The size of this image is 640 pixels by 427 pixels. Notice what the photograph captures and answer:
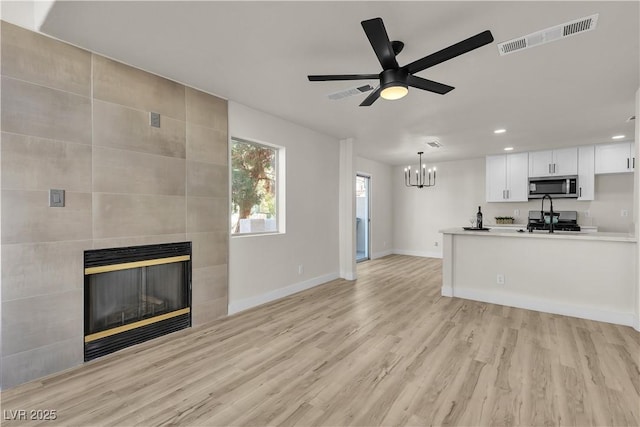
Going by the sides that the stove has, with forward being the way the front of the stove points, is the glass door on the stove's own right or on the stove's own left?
on the stove's own right

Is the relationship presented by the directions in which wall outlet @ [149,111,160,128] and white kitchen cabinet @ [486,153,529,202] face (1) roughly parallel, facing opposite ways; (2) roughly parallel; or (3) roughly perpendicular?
roughly perpendicular

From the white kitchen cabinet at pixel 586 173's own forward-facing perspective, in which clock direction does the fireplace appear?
The fireplace is roughly at 1 o'clock from the white kitchen cabinet.

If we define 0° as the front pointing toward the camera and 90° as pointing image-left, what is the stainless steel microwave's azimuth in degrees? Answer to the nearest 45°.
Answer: approximately 0°

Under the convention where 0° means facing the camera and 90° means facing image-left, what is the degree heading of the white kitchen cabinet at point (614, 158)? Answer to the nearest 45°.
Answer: approximately 0°

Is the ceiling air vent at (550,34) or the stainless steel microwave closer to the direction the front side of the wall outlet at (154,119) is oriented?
the ceiling air vent
